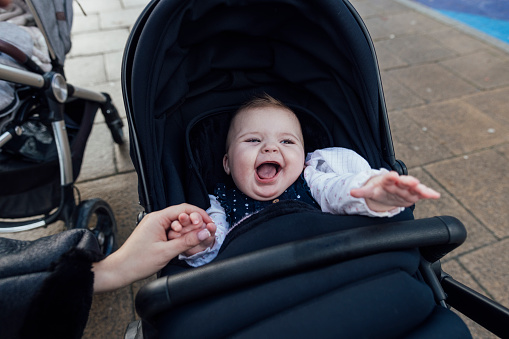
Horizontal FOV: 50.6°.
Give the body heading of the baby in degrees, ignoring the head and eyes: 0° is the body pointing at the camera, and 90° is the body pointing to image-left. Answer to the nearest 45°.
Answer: approximately 0°
